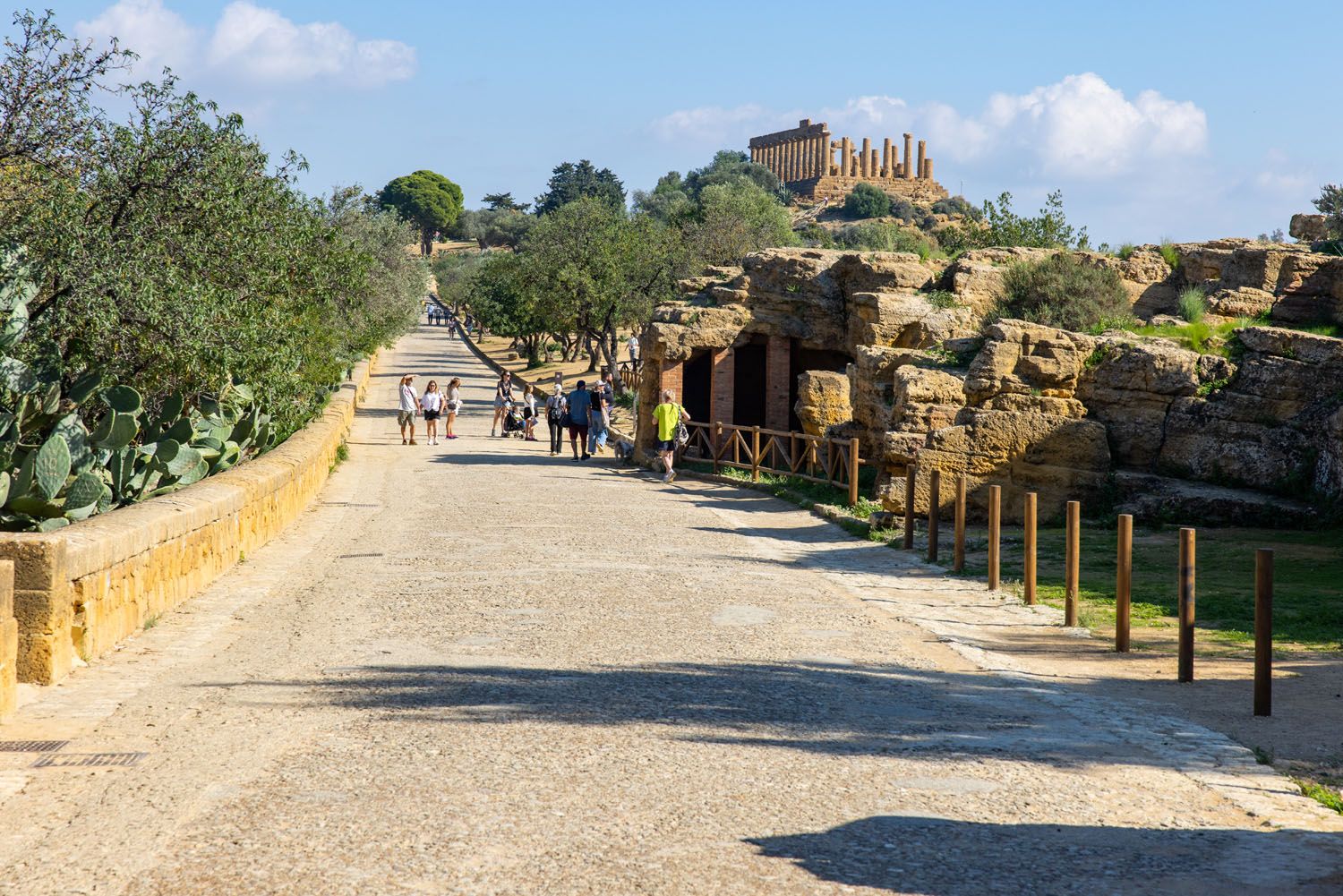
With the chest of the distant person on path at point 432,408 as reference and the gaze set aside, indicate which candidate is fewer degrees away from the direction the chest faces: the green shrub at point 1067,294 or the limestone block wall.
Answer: the limestone block wall

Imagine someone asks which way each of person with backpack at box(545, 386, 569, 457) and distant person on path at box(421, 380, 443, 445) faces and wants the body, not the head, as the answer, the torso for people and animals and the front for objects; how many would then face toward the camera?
1

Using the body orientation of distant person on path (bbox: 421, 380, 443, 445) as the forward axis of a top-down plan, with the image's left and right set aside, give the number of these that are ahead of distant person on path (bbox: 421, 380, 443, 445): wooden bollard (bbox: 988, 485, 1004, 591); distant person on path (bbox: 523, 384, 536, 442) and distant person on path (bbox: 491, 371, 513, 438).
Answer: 1

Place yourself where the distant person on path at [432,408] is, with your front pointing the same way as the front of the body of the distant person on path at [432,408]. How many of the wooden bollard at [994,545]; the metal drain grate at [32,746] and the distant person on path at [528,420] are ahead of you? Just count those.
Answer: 2

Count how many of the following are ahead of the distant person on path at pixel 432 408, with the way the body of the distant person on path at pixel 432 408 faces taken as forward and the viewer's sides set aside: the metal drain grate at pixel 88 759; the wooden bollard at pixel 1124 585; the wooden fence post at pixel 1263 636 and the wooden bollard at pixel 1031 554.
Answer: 4

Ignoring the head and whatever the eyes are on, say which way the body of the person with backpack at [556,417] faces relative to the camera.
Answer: away from the camera

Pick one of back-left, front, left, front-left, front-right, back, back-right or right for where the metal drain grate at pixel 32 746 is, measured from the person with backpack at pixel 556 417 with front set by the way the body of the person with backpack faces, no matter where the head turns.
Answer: back

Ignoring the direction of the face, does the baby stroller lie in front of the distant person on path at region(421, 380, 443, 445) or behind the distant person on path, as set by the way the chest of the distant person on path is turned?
behind

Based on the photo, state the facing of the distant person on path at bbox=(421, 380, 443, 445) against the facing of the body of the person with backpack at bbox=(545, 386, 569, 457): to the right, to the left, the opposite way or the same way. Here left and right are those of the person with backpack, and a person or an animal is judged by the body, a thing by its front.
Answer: the opposite way

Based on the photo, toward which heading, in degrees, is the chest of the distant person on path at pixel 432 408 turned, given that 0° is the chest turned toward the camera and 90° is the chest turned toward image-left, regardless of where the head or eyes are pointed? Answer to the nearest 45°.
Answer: approximately 0°
